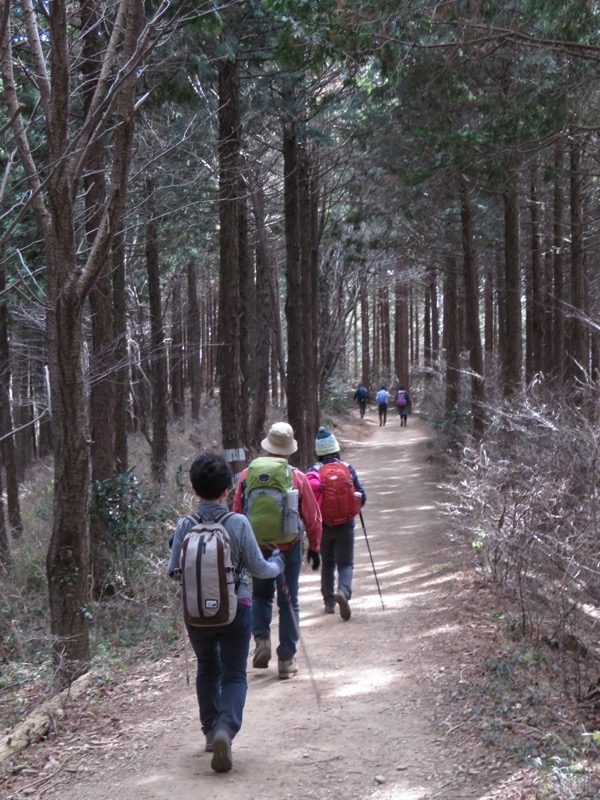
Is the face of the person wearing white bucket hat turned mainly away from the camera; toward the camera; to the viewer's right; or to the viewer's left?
away from the camera

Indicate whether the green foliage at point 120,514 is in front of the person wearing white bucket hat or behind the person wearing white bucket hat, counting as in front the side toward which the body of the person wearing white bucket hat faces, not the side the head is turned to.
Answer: in front

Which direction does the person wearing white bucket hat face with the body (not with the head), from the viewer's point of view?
away from the camera

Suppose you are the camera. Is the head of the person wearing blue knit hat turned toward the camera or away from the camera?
away from the camera

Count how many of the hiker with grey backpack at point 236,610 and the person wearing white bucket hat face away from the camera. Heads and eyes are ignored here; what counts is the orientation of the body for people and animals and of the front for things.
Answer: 2

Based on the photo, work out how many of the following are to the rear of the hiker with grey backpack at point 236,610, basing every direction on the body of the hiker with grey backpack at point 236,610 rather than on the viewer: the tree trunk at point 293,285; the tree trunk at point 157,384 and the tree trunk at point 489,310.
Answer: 0

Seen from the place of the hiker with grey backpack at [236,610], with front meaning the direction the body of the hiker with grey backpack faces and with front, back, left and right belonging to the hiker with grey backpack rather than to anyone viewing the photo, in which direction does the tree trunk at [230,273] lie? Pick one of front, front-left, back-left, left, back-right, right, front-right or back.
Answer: front

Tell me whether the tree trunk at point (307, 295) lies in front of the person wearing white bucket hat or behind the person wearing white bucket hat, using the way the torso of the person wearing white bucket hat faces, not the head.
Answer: in front

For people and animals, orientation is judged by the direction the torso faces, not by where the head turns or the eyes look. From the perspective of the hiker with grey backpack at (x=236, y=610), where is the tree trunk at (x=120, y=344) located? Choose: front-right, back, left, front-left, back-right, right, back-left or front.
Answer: front

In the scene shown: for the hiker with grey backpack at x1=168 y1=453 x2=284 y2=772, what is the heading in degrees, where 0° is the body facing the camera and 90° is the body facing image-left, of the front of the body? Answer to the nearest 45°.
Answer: approximately 180°

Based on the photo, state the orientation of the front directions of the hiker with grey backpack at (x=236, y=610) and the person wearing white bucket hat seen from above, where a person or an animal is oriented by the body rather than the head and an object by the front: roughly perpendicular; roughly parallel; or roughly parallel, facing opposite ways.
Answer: roughly parallel

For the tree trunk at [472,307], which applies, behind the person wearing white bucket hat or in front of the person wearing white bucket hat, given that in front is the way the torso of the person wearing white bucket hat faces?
in front

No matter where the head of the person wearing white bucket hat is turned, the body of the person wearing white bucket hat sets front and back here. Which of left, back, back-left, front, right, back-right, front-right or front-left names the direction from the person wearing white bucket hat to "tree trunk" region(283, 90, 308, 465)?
front

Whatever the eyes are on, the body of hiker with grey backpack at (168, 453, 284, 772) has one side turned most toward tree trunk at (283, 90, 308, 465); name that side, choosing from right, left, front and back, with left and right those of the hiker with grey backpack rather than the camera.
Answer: front
